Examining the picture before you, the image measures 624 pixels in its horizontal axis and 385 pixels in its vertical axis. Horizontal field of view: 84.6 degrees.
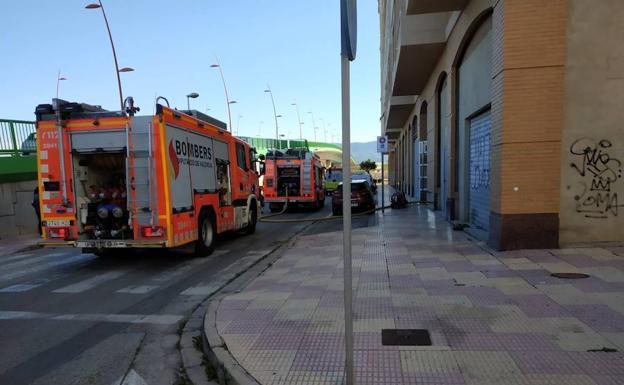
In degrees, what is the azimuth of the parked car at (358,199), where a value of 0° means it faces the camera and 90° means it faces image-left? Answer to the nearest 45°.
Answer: approximately 180°

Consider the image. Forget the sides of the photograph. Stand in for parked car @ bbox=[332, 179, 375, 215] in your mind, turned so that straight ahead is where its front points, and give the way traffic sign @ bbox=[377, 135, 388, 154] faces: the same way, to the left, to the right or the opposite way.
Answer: the opposite way

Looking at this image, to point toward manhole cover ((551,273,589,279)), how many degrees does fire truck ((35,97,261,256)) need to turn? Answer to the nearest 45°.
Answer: approximately 90° to its right

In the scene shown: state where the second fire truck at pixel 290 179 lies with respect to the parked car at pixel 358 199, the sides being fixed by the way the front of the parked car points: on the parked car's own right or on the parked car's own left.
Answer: on the parked car's own left

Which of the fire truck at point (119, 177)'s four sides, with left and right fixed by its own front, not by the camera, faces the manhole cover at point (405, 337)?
back

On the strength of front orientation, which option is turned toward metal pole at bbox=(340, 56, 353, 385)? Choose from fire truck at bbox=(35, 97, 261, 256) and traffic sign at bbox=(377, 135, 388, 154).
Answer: the traffic sign

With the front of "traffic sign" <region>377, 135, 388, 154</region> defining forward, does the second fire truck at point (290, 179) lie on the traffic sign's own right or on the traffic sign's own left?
on the traffic sign's own right

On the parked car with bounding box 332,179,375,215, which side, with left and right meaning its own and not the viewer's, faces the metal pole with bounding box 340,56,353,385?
back

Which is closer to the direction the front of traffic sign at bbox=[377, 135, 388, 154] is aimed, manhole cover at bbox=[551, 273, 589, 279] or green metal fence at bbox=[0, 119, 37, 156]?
the manhole cover

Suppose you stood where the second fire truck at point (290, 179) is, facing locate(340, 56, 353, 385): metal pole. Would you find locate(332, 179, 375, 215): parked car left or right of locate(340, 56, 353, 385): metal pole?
left
